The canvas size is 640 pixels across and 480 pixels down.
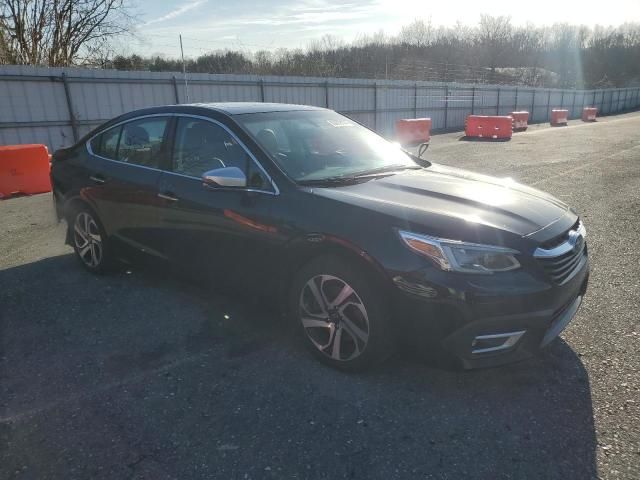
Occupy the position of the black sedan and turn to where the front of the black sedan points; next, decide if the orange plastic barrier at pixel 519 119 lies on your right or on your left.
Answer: on your left

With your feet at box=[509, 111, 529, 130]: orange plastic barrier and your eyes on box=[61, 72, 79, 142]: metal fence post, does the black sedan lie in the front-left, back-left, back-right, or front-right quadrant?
front-left

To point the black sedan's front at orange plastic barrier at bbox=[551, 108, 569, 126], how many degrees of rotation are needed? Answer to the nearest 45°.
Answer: approximately 90° to its left

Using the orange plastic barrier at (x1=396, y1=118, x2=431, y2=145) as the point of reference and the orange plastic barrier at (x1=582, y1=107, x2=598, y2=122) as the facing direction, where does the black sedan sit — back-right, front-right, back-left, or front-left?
back-right

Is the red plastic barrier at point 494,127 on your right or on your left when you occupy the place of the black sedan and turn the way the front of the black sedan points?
on your left

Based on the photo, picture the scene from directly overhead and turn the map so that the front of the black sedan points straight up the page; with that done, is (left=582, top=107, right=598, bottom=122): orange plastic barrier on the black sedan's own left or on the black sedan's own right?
on the black sedan's own left

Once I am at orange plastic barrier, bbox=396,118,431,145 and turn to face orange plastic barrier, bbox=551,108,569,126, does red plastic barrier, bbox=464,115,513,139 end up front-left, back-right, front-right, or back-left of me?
front-right

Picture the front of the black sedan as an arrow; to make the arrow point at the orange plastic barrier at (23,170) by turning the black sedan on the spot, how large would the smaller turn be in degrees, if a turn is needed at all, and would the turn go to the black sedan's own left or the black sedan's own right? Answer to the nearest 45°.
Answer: approximately 180°

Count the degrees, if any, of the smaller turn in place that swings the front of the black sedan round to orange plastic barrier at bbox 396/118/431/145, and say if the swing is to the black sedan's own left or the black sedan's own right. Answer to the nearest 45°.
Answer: approximately 135° to the black sedan's own left

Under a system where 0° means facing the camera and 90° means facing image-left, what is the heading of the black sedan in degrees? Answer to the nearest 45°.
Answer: approximately 315°
